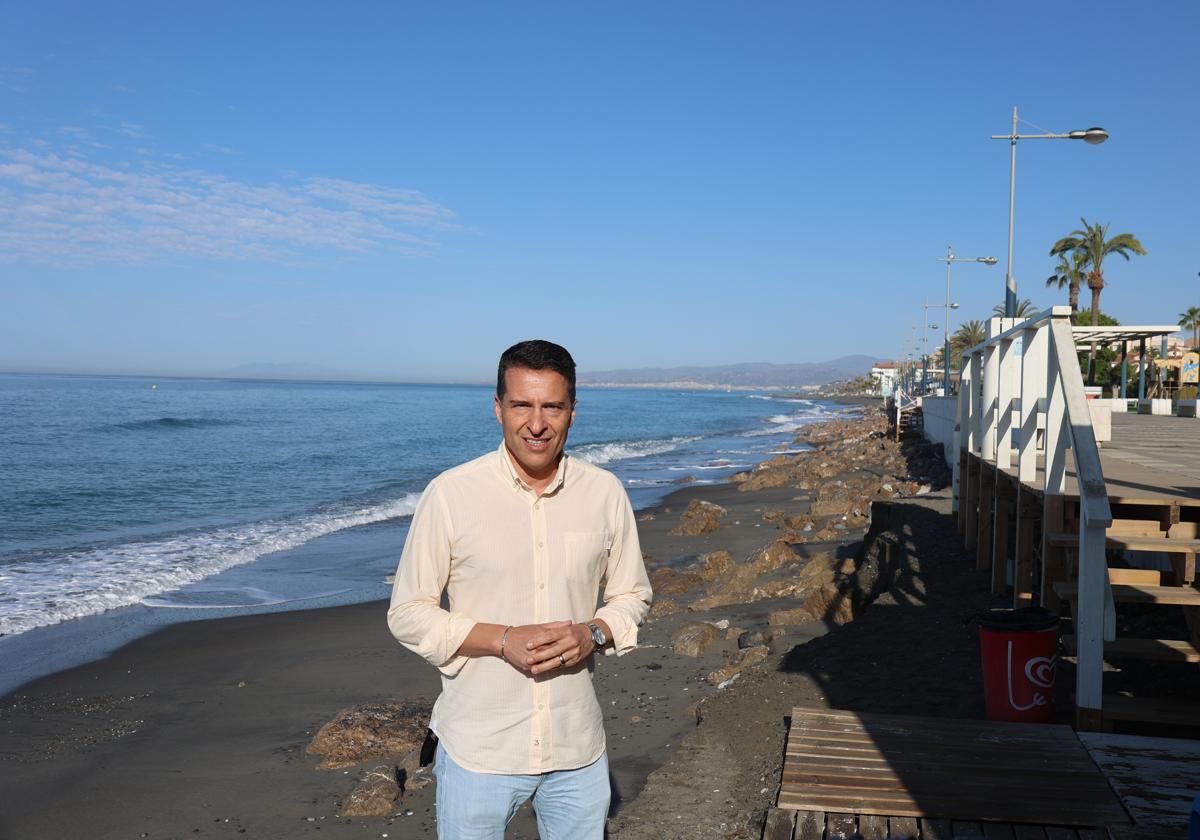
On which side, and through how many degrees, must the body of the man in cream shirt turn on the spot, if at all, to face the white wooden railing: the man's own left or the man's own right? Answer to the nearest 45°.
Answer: approximately 135° to the man's own left

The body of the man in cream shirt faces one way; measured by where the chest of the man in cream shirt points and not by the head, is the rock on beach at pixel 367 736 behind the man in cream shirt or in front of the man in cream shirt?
behind

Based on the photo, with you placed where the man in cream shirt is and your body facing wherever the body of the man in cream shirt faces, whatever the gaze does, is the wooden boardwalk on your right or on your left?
on your left

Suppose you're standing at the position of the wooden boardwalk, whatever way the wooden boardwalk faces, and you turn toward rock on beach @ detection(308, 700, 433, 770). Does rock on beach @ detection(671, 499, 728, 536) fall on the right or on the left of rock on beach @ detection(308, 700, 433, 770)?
right

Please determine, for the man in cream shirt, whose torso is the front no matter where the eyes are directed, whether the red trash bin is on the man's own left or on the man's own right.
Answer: on the man's own left

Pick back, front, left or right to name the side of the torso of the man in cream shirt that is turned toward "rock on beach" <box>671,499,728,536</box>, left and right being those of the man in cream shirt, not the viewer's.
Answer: back

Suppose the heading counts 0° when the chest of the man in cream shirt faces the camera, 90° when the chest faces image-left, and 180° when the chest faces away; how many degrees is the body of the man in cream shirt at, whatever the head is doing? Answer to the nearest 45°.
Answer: approximately 0°
